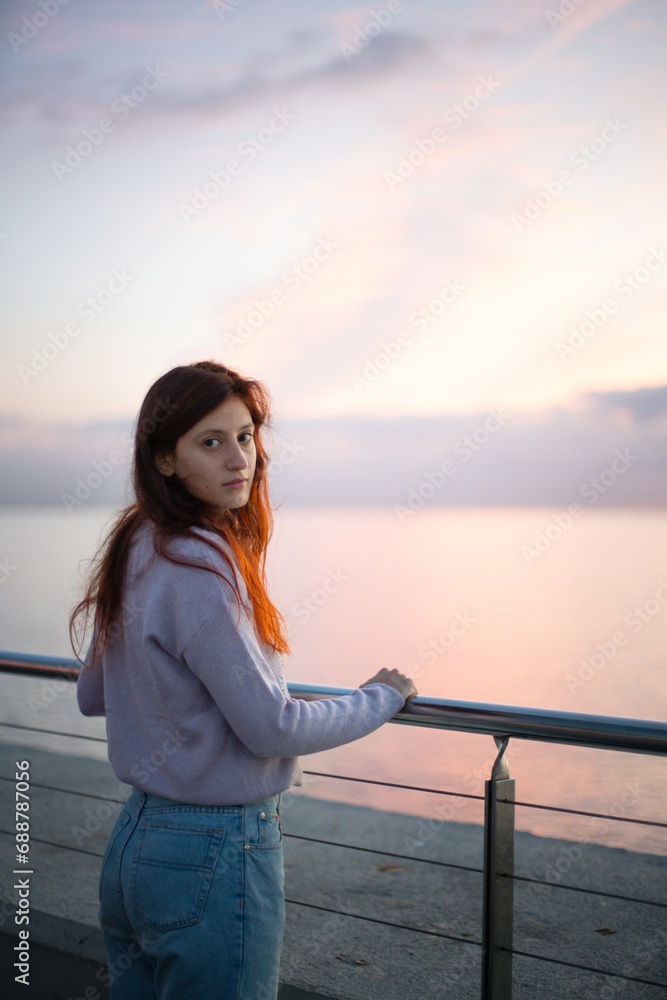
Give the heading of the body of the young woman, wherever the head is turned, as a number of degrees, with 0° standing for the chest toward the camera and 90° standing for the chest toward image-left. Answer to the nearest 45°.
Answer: approximately 225°
